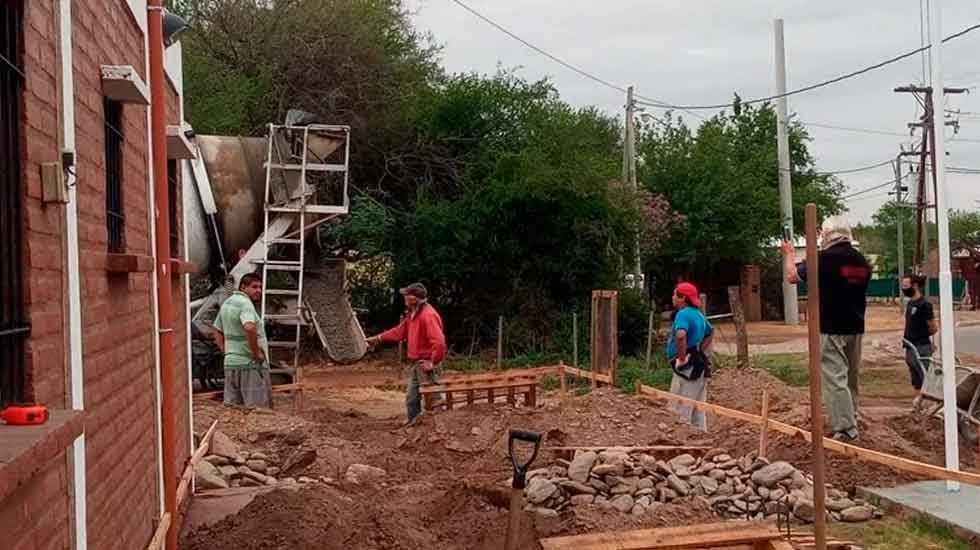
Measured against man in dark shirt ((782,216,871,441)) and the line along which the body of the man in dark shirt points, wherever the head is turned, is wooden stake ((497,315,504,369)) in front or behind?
in front

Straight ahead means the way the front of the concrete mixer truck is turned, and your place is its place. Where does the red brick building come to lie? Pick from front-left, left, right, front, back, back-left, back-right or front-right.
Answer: back-left

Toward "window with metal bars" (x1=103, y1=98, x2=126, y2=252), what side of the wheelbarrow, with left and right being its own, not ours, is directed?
right

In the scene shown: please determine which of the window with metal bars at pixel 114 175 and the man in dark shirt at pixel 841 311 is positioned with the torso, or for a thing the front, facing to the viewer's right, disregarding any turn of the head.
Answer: the window with metal bars

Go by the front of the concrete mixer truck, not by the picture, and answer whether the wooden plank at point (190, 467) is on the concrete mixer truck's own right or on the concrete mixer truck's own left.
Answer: on the concrete mixer truck's own left

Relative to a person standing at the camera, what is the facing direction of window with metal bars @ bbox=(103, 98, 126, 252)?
facing to the right of the viewer

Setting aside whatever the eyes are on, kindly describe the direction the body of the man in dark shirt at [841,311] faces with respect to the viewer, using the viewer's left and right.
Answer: facing away from the viewer and to the left of the viewer

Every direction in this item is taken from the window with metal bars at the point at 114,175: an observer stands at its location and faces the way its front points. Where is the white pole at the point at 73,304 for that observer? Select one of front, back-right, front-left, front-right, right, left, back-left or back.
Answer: right

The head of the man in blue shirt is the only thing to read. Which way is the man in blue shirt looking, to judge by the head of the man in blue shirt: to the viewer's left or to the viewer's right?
to the viewer's left

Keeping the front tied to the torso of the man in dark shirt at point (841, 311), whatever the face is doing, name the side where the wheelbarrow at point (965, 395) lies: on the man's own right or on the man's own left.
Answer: on the man's own right

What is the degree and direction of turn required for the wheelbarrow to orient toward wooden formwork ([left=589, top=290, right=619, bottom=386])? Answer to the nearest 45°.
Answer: approximately 180°

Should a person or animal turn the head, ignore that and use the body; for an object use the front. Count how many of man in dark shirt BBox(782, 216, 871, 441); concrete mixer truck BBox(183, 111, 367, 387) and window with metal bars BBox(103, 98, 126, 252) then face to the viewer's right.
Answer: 1
